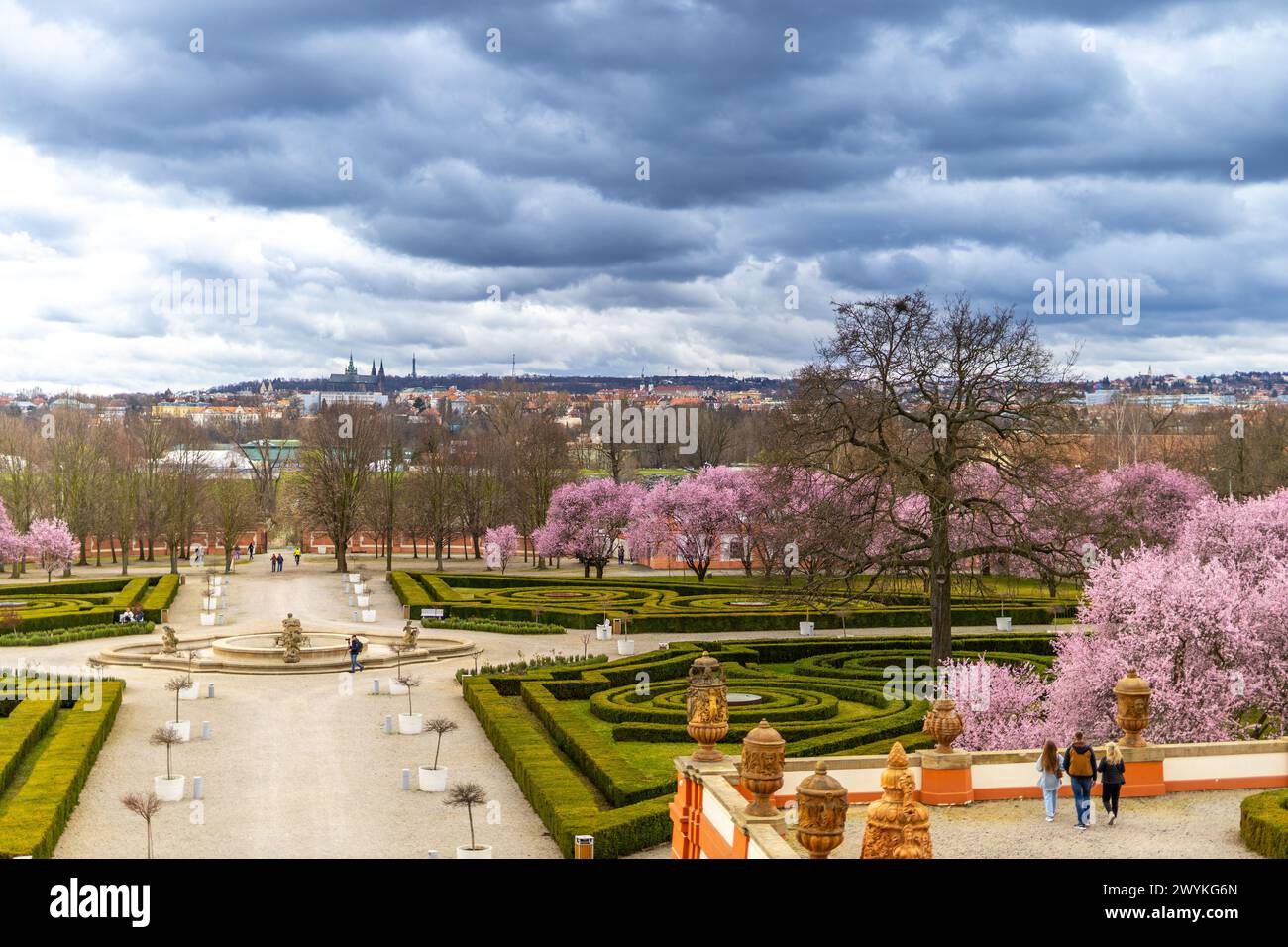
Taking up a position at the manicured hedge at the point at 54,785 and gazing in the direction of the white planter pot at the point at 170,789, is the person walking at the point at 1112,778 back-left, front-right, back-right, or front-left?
front-right

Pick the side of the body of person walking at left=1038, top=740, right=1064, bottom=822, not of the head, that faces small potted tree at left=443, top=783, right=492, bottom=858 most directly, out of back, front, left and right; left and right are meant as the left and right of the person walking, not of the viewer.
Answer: left

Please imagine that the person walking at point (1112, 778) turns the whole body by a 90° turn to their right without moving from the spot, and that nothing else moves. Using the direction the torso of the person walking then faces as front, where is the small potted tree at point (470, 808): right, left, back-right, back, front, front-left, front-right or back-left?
back

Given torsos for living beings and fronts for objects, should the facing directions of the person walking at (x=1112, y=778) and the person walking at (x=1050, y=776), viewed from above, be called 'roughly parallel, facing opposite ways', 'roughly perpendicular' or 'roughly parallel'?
roughly parallel

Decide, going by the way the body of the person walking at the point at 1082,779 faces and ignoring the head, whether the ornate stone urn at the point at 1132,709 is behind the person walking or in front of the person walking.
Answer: in front

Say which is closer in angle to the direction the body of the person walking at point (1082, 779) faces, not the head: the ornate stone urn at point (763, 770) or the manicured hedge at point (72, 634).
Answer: the manicured hedge

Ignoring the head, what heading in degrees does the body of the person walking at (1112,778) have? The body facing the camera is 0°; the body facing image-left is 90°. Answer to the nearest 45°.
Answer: approximately 180°

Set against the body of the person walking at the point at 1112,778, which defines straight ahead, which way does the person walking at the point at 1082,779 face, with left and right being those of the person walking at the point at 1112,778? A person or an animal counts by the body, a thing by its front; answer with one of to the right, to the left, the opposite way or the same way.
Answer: the same way

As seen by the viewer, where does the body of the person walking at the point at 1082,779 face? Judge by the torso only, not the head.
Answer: away from the camera

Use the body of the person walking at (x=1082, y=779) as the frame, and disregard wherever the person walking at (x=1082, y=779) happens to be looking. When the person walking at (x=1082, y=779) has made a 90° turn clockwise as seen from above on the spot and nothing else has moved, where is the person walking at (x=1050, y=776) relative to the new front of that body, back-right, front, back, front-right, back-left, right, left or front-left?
back-left

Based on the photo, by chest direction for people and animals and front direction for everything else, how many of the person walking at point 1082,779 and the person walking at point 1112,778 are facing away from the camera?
2

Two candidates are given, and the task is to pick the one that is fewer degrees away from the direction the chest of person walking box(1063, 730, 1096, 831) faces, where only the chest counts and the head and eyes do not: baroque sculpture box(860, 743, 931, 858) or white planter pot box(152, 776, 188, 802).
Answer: the white planter pot

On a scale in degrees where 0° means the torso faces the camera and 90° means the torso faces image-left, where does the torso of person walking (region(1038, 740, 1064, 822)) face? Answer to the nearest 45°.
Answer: approximately 180°
